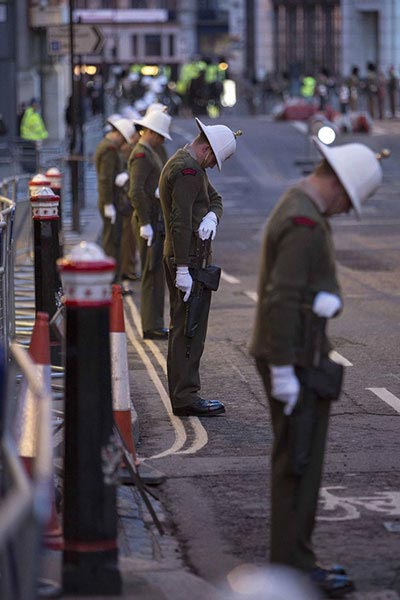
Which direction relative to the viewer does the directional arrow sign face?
toward the camera

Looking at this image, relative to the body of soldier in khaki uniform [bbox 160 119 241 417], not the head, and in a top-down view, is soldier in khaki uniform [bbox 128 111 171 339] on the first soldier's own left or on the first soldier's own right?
on the first soldier's own left

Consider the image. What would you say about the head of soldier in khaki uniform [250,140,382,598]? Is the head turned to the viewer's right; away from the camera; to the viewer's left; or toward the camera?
to the viewer's right

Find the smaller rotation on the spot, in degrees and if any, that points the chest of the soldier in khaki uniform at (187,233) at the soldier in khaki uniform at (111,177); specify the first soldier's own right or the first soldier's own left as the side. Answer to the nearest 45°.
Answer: approximately 90° to the first soldier's own left

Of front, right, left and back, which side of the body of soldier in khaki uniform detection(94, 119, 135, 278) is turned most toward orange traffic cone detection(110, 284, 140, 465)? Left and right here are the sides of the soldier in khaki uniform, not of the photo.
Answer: right

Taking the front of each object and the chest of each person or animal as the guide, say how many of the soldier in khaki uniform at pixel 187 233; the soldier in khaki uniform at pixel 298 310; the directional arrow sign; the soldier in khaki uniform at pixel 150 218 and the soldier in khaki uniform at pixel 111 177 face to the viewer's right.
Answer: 4

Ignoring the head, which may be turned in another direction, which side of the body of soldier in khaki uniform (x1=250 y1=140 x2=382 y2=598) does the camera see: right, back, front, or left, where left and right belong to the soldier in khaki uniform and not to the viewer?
right

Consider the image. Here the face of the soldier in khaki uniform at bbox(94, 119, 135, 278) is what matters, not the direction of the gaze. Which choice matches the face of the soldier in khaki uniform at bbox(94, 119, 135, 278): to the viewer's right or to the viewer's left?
to the viewer's right

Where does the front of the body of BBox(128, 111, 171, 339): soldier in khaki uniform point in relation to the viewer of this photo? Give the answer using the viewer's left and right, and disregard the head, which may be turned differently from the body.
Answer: facing to the right of the viewer

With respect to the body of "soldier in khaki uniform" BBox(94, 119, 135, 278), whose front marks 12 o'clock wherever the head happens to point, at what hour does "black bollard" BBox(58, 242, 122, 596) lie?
The black bollard is roughly at 3 o'clock from the soldier in khaki uniform.

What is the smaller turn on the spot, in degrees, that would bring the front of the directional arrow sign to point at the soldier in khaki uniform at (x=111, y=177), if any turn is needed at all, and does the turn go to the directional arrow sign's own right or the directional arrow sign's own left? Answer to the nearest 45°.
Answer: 0° — it already faces them

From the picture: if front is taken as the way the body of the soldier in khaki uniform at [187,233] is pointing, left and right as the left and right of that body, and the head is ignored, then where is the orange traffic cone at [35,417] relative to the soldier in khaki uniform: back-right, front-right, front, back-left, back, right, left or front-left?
right

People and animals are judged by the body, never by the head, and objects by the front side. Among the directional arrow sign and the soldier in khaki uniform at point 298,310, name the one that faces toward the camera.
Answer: the directional arrow sign

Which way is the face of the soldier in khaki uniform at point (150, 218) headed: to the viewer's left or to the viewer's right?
to the viewer's right

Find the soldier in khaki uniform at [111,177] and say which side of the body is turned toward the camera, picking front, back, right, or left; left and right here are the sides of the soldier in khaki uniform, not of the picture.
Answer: right

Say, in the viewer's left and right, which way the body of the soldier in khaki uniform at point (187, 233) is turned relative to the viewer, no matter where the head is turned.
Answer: facing to the right of the viewer

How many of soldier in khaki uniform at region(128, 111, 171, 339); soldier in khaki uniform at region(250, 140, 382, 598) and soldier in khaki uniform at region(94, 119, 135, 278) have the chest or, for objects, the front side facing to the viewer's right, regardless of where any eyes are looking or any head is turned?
3
